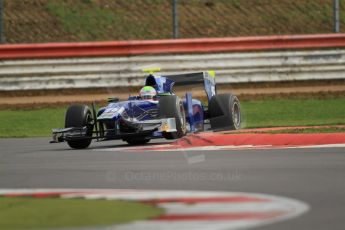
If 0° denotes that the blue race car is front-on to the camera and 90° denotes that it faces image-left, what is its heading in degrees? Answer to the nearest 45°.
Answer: approximately 45°
